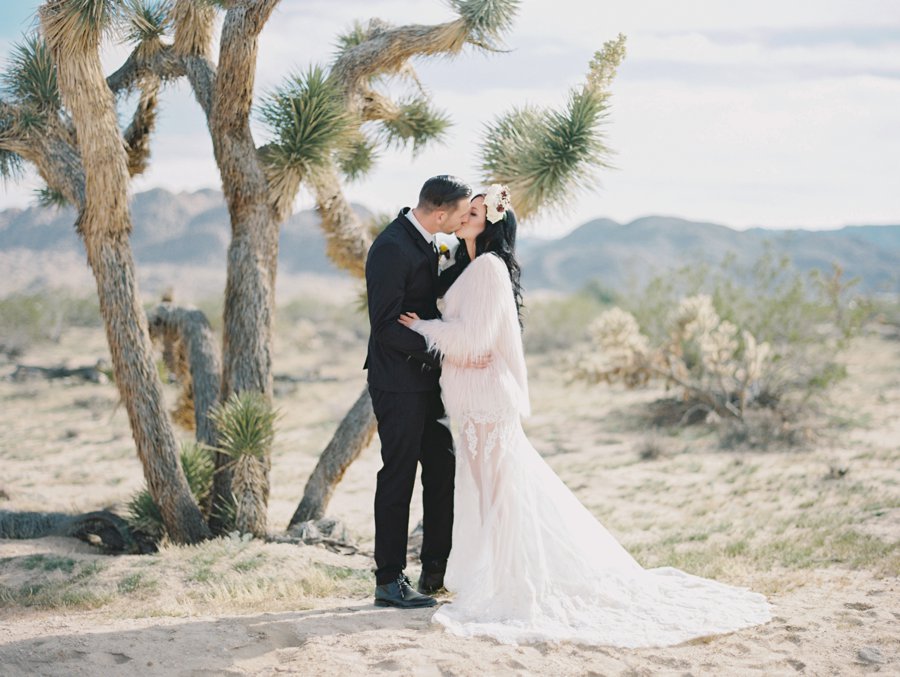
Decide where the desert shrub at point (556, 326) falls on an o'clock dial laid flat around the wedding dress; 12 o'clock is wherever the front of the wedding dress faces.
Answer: The desert shrub is roughly at 3 o'clock from the wedding dress.

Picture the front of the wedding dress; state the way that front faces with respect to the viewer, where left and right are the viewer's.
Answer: facing to the left of the viewer

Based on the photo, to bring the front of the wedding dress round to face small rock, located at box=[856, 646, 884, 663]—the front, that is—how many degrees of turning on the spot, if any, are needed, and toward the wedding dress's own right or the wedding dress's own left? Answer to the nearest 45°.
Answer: approximately 180°

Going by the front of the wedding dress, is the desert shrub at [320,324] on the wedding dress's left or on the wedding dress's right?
on the wedding dress's right
